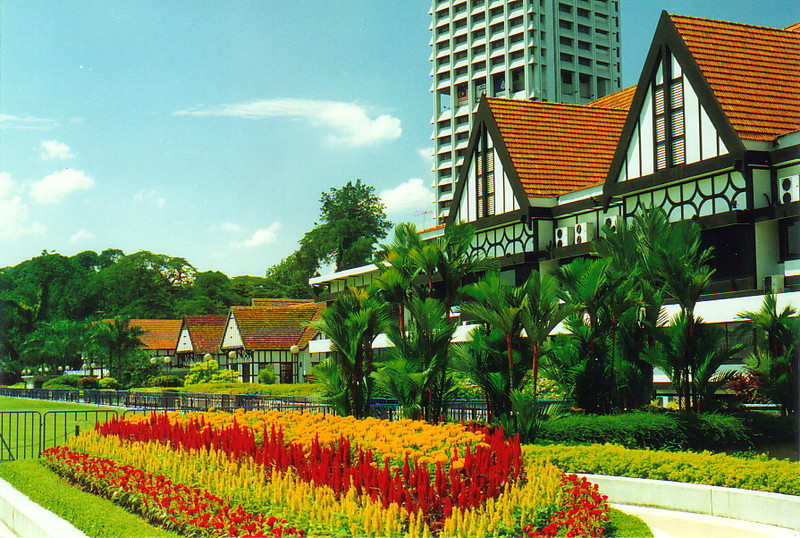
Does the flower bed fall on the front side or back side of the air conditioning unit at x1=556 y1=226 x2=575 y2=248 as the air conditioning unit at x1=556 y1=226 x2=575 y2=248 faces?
on the front side

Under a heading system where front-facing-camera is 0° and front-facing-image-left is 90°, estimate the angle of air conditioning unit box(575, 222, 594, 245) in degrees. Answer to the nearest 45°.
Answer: approximately 45°

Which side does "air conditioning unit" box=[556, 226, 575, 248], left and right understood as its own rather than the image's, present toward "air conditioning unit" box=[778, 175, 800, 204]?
left

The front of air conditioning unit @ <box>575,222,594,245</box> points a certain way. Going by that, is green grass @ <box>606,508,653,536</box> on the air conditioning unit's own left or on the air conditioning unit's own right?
on the air conditioning unit's own left

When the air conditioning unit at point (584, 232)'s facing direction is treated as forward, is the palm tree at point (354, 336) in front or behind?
in front
